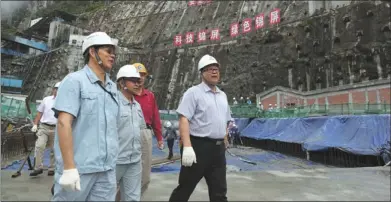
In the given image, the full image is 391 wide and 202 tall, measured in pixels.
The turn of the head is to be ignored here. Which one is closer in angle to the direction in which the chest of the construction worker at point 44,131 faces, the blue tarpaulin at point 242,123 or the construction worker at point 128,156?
the construction worker

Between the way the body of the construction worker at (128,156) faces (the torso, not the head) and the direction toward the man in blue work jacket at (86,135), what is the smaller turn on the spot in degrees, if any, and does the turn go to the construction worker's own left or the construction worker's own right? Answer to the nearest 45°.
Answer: approximately 45° to the construction worker's own right

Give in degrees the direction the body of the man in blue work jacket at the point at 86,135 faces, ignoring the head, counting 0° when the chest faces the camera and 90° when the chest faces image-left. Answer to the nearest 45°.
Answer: approximately 315°

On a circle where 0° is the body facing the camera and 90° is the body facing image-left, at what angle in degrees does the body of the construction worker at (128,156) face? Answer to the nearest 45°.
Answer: approximately 315°

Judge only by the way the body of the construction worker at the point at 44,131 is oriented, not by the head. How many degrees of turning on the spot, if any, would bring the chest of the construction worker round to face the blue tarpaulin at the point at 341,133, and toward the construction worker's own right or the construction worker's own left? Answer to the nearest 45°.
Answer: approximately 135° to the construction worker's own left

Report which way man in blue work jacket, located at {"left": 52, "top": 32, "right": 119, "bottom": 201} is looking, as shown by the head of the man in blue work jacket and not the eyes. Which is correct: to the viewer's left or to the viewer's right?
to the viewer's right
